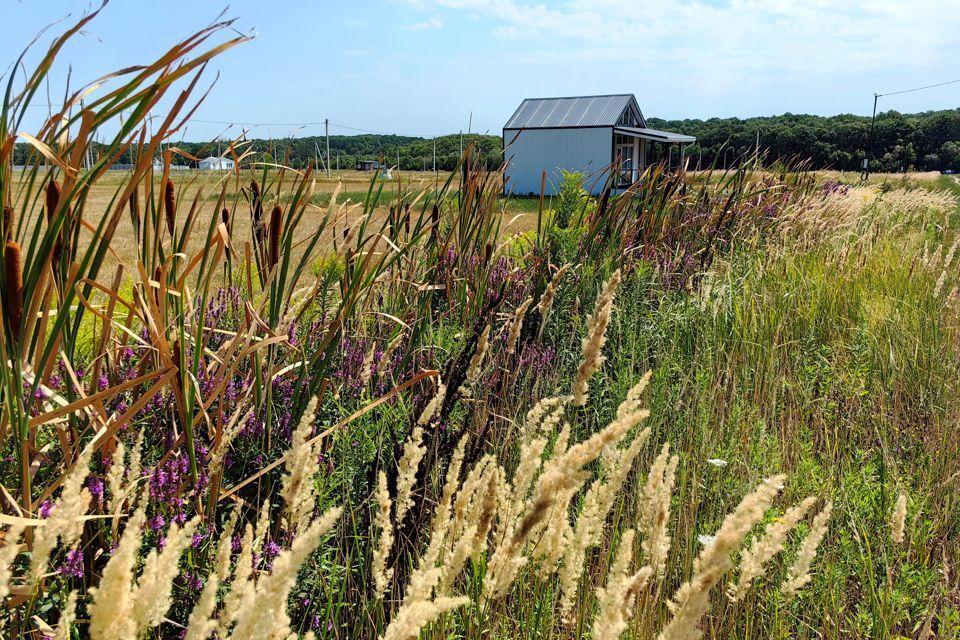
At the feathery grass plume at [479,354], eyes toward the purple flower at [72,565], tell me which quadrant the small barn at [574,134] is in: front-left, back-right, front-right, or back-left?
back-right

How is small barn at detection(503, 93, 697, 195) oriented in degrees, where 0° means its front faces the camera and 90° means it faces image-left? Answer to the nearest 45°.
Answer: approximately 270°

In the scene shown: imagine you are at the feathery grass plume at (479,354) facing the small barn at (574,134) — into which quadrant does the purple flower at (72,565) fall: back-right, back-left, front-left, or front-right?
back-left

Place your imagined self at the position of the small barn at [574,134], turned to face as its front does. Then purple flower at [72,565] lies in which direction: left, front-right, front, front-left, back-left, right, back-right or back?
right

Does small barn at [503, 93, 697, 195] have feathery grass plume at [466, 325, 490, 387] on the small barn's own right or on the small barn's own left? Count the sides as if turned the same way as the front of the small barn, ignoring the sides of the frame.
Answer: on the small barn's own right
